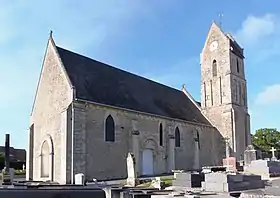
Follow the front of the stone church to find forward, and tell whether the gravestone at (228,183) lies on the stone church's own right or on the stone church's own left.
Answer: on the stone church's own left

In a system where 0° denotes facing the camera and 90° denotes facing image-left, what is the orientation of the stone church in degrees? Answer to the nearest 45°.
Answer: approximately 45°

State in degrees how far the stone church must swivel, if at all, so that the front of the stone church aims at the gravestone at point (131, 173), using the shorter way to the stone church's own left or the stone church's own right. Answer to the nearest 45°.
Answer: approximately 45° to the stone church's own left

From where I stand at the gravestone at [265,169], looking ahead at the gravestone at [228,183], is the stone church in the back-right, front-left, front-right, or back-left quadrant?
back-right
